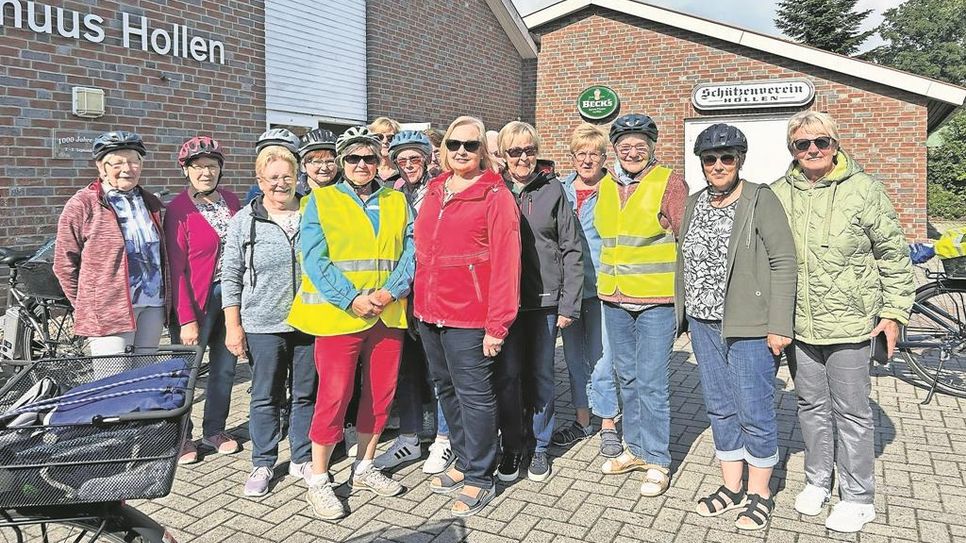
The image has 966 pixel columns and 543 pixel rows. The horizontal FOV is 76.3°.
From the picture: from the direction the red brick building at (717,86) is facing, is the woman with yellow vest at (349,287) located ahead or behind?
ahead

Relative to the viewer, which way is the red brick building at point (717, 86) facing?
toward the camera

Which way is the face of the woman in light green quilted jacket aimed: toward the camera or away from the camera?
toward the camera

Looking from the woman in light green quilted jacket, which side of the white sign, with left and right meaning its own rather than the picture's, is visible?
front

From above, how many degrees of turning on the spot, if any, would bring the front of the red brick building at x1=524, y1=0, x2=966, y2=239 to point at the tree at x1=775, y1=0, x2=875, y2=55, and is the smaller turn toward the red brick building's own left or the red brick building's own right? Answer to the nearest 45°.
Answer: approximately 180°

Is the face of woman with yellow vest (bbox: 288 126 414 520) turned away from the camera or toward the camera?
toward the camera

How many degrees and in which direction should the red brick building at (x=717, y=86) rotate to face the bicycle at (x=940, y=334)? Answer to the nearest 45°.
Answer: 0° — it already faces it

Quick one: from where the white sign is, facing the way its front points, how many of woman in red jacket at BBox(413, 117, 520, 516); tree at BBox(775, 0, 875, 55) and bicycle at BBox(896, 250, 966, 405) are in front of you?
2

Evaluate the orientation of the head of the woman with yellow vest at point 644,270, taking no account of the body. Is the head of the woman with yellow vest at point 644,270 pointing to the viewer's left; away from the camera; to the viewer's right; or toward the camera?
toward the camera

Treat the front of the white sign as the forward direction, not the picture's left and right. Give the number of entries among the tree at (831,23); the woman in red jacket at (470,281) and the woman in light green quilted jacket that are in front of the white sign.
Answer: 2

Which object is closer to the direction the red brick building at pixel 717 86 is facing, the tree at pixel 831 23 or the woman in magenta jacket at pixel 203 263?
the woman in magenta jacket

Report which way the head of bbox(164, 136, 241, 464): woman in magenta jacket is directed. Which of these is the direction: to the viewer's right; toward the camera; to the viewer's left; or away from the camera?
toward the camera

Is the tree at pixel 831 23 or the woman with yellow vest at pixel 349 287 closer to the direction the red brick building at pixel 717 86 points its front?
the woman with yellow vest

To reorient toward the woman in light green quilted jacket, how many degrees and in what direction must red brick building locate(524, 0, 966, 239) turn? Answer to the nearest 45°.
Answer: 0° — it already faces them

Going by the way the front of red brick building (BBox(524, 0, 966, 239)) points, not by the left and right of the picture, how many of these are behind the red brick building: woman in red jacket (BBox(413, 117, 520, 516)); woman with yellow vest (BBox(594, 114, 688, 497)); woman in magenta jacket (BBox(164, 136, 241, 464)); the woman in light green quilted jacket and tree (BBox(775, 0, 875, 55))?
1

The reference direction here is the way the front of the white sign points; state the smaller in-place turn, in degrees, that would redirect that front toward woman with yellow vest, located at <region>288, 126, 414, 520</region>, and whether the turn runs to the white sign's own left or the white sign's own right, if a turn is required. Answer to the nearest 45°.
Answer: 0° — it already faces them

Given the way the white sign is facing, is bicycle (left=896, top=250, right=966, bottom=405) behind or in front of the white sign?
in front

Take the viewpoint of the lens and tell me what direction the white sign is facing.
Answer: facing the viewer
